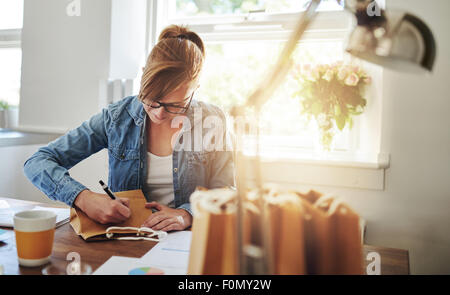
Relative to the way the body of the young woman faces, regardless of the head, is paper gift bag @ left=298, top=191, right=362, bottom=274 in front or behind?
in front

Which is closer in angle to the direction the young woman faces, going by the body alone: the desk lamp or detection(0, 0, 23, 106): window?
the desk lamp

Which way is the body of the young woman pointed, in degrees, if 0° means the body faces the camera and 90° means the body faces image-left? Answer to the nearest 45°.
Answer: approximately 0°
